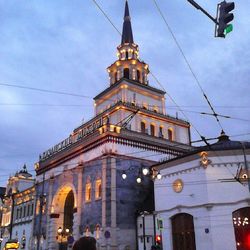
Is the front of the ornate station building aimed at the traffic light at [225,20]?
no

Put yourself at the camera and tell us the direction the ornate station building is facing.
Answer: facing the viewer and to the left of the viewer

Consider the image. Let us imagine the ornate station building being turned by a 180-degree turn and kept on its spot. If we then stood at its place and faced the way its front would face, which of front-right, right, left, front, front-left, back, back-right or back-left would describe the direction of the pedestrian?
back-right

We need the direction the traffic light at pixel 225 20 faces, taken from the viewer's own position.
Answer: facing the viewer and to the right of the viewer

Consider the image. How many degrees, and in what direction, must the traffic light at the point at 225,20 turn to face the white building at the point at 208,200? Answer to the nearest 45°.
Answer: approximately 135° to its left
